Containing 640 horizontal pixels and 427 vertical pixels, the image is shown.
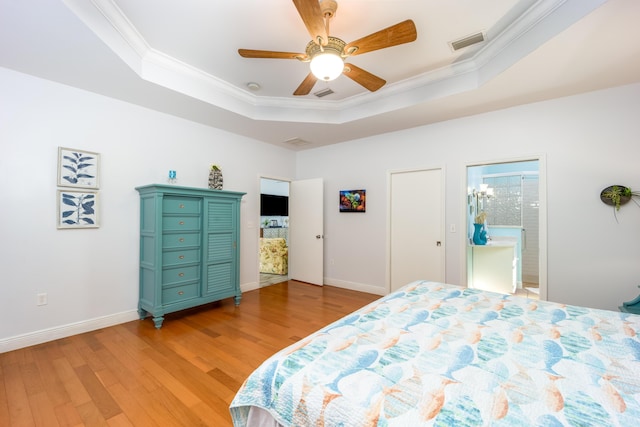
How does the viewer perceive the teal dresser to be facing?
facing the viewer and to the right of the viewer

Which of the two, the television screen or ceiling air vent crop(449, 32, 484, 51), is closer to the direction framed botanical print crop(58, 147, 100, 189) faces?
the ceiling air vent

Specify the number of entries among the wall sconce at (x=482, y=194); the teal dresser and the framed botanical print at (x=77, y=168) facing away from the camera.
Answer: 0

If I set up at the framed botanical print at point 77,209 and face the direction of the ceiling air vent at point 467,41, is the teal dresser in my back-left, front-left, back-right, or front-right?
front-left

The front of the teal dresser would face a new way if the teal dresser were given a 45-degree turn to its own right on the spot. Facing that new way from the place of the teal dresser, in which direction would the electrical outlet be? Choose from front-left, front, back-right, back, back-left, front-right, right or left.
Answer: right

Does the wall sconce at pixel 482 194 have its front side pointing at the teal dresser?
no

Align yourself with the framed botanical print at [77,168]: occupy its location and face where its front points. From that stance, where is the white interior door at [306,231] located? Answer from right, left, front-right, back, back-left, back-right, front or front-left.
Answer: front-left

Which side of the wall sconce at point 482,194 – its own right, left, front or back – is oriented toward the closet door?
right

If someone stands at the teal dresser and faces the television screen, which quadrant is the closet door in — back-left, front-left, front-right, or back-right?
front-right

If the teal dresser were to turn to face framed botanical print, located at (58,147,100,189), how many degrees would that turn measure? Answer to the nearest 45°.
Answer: approximately 135° to its right

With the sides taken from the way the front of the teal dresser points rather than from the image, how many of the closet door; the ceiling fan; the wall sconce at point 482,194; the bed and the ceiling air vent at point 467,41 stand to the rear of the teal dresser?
0

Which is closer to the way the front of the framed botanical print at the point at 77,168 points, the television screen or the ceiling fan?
the ceiling fan

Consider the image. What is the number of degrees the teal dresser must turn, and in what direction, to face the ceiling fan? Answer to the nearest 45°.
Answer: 0° — it already faces it

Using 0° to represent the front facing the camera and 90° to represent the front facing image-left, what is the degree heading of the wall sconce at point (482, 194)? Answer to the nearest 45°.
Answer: approximately 315°

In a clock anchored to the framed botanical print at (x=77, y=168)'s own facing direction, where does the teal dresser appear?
The teal dresser is roughly at 9 o'clock from the framed botanical print.

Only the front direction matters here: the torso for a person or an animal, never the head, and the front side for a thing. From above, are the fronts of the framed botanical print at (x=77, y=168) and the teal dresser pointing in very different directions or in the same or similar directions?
same or similar directions

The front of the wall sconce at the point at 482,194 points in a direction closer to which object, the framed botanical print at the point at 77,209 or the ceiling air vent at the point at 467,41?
the ceiling air vent

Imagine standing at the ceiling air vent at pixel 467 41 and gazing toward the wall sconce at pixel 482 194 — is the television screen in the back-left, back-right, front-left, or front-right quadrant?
front-left

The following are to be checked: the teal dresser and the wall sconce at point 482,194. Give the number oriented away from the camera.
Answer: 0
